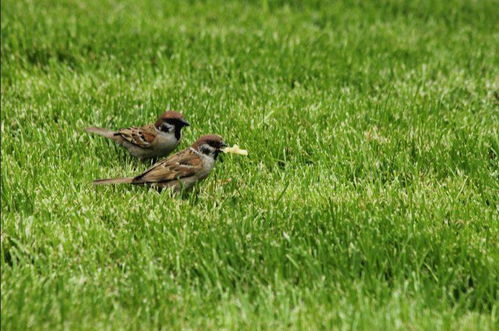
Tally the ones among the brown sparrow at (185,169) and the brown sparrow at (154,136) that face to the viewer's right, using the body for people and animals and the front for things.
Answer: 2

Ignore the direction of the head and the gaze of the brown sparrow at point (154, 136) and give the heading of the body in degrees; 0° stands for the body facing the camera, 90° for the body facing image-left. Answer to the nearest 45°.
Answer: approximately 270°

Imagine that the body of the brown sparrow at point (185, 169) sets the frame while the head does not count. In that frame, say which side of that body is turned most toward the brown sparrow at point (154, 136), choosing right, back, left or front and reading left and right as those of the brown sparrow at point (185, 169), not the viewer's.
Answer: left

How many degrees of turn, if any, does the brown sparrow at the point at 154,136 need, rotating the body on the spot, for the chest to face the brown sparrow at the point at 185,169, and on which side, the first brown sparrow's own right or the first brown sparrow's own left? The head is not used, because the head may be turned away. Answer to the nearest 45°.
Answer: approximately 90° to the first brown sparrow's own right

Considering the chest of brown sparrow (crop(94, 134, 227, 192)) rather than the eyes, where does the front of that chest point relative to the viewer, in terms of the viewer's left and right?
facing to the right of the viewer
